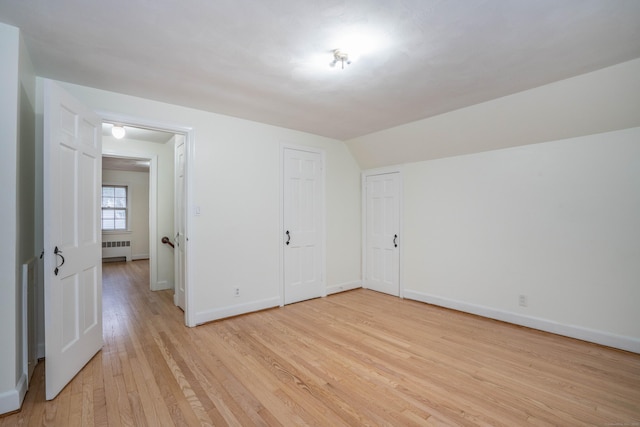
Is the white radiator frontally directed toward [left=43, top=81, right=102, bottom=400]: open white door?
yes

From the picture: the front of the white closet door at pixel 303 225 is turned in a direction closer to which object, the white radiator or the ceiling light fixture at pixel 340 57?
the ceiling light fixture

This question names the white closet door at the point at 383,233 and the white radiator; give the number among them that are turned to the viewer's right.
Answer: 0

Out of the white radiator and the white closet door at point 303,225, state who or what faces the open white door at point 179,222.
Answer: the white radiator

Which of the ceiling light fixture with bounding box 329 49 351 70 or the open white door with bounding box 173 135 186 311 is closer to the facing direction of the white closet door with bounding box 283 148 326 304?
the ceiling light fixture

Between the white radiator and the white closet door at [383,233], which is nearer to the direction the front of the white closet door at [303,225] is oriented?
the white closet door

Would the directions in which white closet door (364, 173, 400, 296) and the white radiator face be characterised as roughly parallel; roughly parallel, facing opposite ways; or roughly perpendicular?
roughly perpendicular

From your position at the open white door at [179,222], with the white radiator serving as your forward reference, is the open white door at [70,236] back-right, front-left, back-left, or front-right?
back-left

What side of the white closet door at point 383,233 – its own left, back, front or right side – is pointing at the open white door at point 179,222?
front

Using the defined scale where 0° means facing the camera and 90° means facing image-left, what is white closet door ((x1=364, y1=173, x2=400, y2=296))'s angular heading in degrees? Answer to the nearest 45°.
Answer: approximately 45°

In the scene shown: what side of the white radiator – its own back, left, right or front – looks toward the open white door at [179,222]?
front

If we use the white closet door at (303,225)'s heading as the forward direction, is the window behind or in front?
behind

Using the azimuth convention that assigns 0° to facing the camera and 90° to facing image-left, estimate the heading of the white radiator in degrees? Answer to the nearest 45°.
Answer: approximately 0°

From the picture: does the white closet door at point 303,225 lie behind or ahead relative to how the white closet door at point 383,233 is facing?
ahead

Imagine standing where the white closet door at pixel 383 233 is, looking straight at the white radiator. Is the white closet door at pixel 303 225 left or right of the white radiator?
left

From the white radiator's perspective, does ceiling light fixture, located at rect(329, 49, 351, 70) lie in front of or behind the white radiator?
in front
